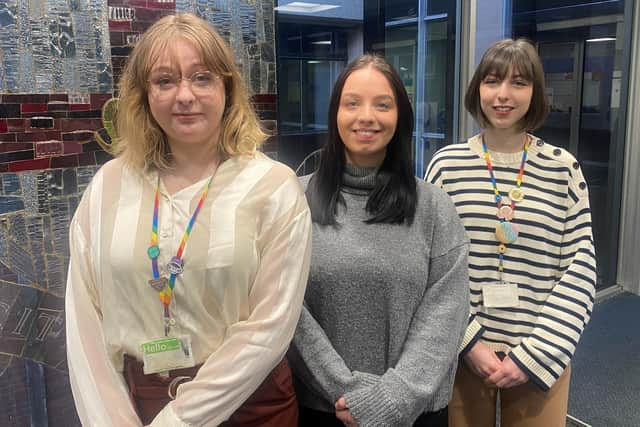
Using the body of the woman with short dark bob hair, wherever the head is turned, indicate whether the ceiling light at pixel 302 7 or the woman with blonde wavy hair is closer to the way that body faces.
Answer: the woman with blonde wavy hair

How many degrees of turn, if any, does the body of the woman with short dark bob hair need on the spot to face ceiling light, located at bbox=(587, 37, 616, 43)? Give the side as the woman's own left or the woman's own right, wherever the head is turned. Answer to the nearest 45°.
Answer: approximately 180°

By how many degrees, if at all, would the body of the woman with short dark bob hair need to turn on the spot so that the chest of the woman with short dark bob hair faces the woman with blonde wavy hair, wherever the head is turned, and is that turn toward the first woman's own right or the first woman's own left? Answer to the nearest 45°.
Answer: approximately 45° to the first woman's own right

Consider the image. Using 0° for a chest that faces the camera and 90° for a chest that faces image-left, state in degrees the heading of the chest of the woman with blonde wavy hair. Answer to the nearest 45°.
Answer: approximately 0°

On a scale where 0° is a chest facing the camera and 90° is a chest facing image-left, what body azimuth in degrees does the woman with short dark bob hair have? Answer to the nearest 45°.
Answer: approximately 0°

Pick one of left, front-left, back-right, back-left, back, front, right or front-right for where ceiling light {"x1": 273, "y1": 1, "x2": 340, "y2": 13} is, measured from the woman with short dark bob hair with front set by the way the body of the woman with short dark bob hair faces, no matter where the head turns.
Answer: back-right

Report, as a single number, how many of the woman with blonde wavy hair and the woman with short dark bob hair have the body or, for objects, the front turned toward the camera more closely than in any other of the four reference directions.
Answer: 2

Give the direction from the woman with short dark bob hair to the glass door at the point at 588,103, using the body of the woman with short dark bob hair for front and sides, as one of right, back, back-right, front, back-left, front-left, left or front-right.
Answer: back

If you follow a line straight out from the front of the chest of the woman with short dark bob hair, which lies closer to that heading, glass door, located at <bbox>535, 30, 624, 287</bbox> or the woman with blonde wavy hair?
the woman with blonde wavy hair
